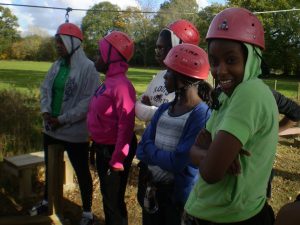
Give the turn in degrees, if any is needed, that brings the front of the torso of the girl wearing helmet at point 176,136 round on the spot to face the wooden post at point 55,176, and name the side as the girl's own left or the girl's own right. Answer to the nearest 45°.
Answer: approximately 90° to the girl's own right

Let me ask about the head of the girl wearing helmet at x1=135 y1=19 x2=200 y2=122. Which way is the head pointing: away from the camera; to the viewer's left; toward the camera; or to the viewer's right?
to the viewer's left

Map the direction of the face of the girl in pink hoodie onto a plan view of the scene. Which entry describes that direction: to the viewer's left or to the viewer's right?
to the viewer's left

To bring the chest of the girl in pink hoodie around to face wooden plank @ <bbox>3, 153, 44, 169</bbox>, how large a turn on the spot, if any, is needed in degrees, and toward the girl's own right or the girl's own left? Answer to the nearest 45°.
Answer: approximately 45° to the girl's own right

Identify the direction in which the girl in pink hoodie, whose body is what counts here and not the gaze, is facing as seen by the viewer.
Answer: to the viewer's left

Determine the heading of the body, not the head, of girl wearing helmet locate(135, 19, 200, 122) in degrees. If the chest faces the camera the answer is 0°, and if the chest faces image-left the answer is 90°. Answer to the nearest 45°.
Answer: approximately 45°

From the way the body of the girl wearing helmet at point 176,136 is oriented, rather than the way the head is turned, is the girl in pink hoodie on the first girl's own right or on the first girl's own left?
on the first girl's own right
